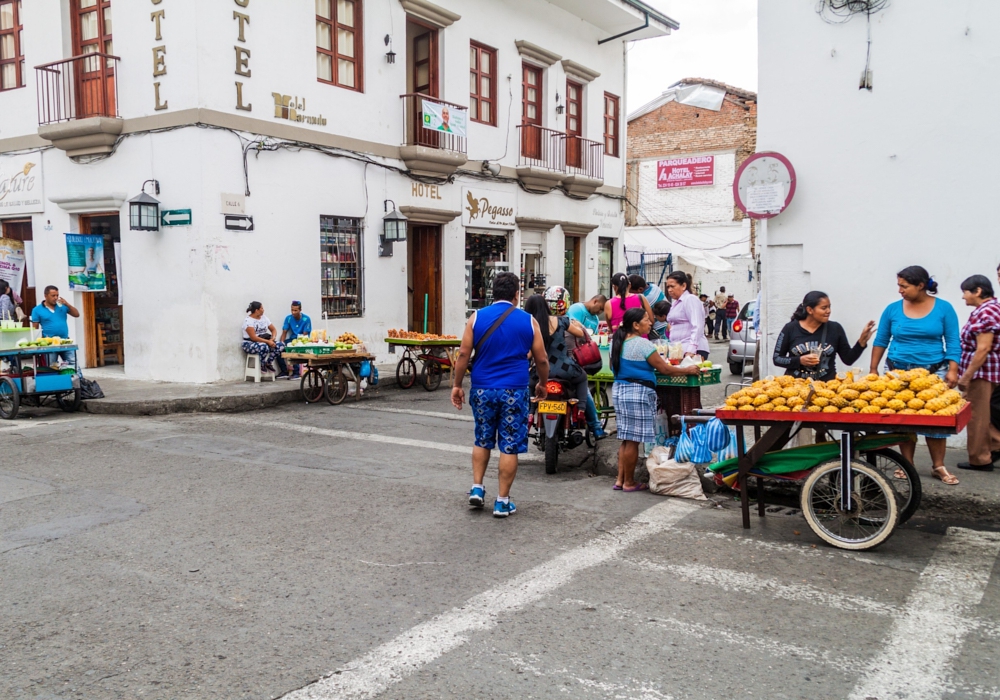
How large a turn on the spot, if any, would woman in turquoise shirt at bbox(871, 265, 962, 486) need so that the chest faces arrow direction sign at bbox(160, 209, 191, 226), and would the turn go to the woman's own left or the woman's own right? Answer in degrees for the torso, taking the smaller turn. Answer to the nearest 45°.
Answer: approximately 90° to the woman's own right

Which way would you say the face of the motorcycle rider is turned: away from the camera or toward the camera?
away from the camera

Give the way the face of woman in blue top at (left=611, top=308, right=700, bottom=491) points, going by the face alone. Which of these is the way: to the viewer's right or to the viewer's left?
to the viewer's right

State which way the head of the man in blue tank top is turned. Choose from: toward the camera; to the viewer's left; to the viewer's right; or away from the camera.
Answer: away from the camera

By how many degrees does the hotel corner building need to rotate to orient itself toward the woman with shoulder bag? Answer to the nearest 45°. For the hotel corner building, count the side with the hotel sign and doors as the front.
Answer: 0° — it already faces them

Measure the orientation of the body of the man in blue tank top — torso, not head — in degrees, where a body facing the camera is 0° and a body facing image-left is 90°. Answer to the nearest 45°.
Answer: approximately 180°

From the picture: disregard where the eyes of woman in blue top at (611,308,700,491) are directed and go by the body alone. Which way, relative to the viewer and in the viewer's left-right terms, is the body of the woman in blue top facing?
facing to the right of the viewer

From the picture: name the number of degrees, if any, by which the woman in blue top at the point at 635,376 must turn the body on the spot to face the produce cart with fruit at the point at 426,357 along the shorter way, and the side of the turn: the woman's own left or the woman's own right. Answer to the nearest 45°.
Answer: approximately 135° to the woman's own left

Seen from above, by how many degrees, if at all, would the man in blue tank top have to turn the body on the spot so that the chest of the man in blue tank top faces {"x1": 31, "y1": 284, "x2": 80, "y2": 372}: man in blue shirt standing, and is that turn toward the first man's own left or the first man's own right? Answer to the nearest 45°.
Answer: approximately 45° to the first man's own left

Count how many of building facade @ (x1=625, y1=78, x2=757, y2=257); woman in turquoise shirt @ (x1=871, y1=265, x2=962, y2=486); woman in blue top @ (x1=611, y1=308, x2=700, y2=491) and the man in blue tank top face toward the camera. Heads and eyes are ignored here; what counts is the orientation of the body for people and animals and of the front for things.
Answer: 2

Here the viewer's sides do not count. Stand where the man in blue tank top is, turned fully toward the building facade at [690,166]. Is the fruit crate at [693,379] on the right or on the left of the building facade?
right

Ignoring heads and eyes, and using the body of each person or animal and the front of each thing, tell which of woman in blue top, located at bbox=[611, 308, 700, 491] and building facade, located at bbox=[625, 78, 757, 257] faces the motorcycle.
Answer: the building facade

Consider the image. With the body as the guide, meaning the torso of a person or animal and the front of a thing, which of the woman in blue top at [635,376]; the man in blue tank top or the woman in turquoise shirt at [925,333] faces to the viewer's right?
the woman in blue top
